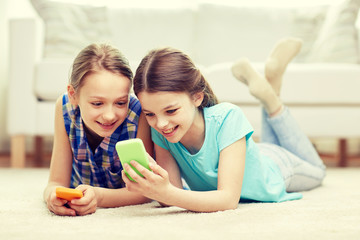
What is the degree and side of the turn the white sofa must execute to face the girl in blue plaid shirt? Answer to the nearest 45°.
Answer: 0° — it already faces them

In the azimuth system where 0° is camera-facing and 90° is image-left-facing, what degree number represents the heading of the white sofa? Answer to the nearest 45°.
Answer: approximately 0°
